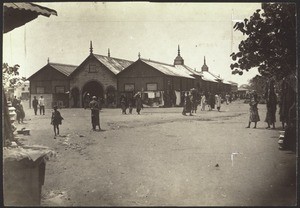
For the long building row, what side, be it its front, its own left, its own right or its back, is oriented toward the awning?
front

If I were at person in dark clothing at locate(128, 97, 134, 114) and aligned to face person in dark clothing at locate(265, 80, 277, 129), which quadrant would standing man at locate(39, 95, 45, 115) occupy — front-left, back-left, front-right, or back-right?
back-right

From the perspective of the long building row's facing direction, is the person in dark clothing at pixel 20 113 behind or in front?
in front

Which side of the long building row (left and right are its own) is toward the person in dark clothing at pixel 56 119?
front
